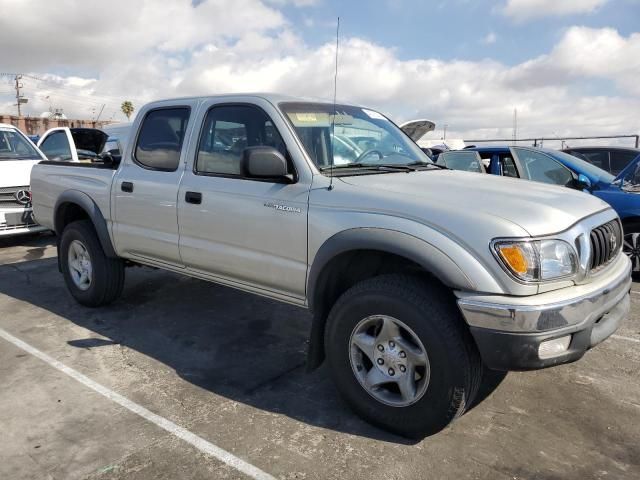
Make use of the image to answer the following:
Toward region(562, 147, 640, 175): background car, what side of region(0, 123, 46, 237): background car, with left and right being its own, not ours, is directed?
left

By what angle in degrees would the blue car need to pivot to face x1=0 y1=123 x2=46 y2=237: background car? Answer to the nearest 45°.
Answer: approximately 135° to its right

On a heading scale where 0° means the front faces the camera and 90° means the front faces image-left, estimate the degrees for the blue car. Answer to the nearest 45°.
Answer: approximately 315°

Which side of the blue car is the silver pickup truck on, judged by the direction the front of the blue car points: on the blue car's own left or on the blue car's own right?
on the blue car's own right

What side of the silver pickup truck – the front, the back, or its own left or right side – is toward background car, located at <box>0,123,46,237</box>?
back
